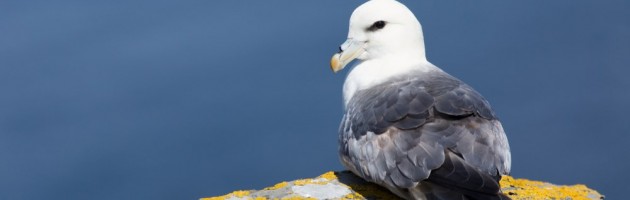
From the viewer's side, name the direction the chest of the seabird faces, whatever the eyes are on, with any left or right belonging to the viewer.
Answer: facing away from the viewer and to the left of the viewer
